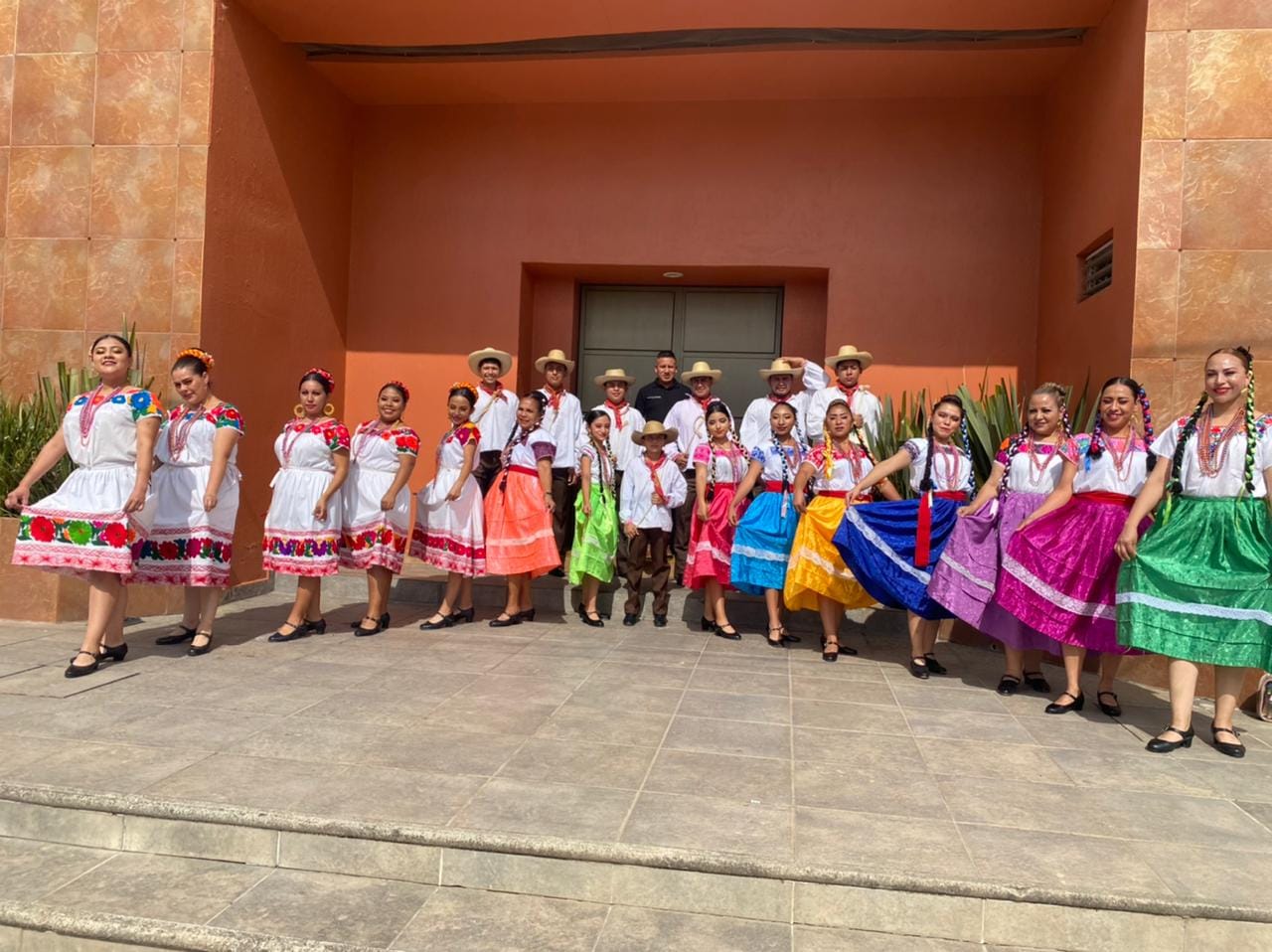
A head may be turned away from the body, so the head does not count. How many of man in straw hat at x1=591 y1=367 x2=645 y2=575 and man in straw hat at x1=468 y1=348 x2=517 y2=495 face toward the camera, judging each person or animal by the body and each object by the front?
2

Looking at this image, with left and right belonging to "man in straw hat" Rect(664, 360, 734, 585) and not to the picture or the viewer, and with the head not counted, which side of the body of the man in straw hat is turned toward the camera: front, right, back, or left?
front

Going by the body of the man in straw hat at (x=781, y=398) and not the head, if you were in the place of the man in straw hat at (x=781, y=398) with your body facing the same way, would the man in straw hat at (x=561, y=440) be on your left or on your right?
on your right

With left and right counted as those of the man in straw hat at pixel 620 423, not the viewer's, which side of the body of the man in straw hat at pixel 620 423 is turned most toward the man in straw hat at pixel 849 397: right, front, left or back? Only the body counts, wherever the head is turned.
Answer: left

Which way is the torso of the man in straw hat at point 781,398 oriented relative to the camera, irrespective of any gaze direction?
toward the camera

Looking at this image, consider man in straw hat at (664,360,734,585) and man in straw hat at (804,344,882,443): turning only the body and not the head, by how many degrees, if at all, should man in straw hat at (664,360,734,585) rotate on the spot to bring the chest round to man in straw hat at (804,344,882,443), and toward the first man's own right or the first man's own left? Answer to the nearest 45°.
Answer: approximately 90° to the first man's own left

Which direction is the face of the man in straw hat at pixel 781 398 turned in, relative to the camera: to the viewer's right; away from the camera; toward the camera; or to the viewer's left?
toward the camera

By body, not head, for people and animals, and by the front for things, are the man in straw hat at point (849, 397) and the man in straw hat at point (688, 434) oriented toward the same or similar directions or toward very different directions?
same or similar directions

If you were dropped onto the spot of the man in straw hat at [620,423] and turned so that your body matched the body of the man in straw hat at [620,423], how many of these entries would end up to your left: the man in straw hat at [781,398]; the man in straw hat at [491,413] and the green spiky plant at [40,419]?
1

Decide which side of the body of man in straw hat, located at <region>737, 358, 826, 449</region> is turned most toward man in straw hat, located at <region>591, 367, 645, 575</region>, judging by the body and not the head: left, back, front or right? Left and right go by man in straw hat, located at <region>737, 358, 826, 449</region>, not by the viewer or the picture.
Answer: right

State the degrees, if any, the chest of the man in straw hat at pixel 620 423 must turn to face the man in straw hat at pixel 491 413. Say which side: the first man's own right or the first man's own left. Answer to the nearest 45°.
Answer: approximately 90° to the first man's own right

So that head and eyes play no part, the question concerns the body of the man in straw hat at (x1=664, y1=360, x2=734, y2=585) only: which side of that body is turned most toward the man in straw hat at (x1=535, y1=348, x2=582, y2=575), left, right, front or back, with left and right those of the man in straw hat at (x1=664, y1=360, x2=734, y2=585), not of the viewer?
right

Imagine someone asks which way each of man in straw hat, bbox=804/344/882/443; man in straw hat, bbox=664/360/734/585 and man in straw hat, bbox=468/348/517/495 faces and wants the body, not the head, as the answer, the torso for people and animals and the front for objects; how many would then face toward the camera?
3

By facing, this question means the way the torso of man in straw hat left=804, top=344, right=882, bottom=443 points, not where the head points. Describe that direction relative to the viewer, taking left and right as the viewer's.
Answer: facing the viewer

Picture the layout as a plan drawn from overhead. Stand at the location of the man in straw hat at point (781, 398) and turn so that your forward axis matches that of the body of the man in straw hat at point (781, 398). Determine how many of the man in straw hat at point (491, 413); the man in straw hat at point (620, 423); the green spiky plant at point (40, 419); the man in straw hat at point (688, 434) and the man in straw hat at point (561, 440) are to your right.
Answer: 5
